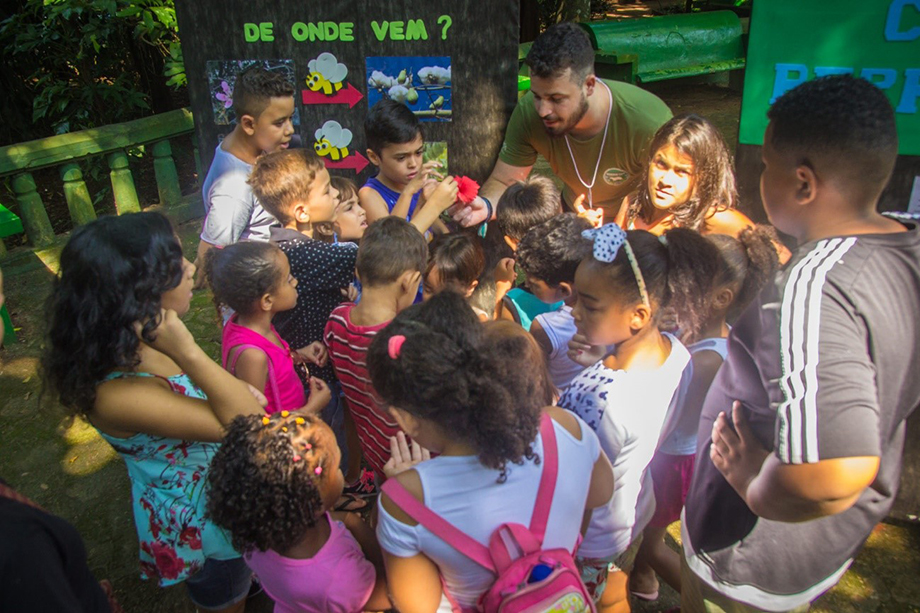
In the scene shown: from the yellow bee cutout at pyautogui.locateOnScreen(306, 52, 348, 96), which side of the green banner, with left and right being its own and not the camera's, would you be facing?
right

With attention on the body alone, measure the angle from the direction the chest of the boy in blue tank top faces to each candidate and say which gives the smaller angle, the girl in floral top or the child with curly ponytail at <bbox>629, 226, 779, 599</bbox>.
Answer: the child with curly ponytail

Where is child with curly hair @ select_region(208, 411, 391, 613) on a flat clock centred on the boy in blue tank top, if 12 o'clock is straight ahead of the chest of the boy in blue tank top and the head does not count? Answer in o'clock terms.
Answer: The child with curly hair is roughly at 2 o'clock from the boy in blue tank top.

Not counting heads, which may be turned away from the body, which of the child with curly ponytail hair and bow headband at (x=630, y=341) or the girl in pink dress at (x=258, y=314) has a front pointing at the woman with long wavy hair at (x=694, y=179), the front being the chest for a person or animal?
the girl in pink dress

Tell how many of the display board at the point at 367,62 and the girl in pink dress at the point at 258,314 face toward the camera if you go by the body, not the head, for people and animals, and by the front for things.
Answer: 1

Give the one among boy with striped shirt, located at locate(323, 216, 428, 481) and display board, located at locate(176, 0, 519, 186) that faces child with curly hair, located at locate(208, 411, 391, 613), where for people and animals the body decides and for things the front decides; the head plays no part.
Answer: the display board

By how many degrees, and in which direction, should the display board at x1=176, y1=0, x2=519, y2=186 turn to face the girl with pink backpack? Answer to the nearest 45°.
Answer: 0° — it already faces them

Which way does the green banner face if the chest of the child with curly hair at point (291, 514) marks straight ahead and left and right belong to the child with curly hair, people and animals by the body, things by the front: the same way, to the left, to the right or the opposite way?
the opposite way

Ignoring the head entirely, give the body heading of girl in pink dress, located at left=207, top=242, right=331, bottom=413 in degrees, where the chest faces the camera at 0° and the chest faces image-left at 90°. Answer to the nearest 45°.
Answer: approximately 270°

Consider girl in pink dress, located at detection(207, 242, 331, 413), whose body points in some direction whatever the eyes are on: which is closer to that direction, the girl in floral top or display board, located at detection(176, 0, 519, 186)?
the display board
